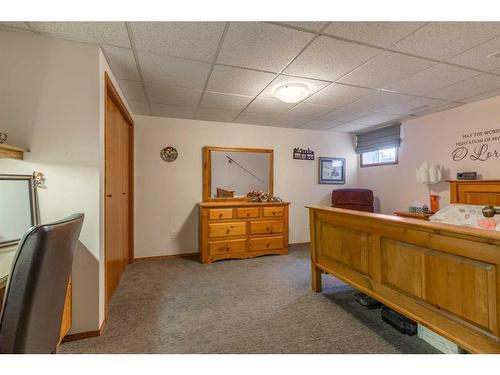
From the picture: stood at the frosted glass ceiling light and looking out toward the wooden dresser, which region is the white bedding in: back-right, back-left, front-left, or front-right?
back-right

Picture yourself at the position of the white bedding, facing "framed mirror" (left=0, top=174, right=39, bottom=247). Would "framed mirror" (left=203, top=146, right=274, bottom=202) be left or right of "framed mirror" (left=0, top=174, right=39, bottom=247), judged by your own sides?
right

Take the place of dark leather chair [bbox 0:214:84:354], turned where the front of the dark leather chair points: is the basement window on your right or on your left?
on your right

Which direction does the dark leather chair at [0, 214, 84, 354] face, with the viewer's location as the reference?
facing away from the viewer and to the left of the viewer

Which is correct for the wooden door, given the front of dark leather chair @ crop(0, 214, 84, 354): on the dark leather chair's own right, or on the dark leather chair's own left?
on the dark leather chair's own right

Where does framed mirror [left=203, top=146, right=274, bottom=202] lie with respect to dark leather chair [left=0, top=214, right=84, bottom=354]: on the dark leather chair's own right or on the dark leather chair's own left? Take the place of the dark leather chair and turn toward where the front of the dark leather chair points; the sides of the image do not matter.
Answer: on the dark leather chair's own right

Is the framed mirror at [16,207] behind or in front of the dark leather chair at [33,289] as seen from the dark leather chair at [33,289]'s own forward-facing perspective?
in front

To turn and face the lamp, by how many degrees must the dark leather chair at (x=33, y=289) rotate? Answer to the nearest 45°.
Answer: approximately 135° to its right

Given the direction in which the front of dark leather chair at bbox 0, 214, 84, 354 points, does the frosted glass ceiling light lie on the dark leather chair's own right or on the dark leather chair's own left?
on the dark leather chair's own right
